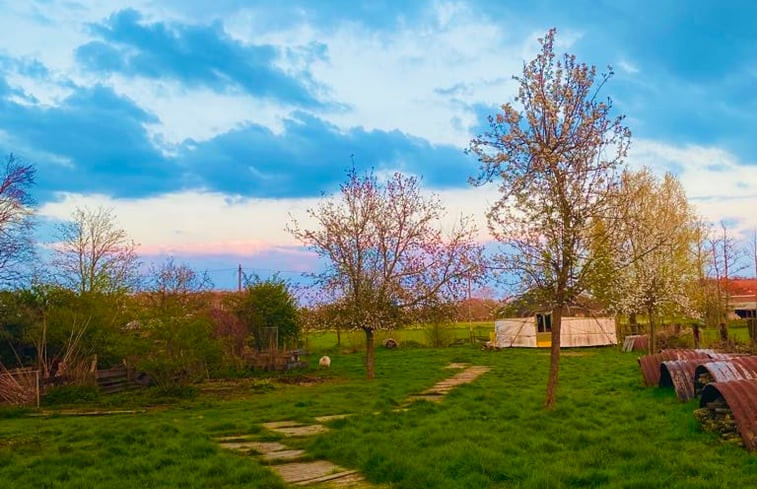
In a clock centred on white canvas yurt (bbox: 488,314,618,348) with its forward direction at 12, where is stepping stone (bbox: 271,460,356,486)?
The stepping stone is roughly at 12 o'clock from the white canvas yurt.

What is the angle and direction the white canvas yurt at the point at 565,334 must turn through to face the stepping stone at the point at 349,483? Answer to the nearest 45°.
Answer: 0° — it already faces it

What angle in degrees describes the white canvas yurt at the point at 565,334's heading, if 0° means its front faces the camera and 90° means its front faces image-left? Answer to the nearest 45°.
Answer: approximately 0°

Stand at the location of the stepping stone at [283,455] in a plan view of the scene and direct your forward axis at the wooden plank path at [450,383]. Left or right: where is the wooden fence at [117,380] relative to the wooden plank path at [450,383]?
left

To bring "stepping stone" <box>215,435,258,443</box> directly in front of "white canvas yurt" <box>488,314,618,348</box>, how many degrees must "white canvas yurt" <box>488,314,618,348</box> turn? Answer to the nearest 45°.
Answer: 0° — it already faces it

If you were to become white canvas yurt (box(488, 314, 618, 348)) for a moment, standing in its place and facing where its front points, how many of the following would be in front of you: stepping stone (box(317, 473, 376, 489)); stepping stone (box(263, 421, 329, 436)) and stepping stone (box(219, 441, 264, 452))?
3

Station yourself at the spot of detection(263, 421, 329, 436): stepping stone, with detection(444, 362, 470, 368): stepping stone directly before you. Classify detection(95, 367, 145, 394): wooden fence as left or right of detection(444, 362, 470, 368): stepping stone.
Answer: left

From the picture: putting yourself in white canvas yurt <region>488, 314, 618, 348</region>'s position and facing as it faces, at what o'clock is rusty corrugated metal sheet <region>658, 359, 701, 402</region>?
The rusty corrugated metal sheet is roughly at 12 o'clock from the white canvas yurt.

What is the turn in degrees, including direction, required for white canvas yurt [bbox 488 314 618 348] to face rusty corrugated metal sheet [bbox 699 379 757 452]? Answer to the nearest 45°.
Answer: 0° — it already faces it
